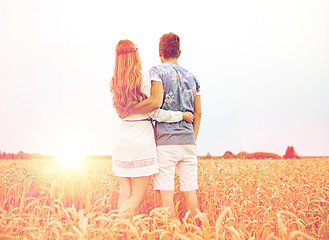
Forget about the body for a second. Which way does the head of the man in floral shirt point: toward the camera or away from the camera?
away from the camera

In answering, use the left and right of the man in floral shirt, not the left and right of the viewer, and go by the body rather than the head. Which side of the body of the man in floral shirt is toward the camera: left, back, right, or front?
back

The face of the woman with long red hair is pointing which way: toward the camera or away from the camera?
away from the camera
